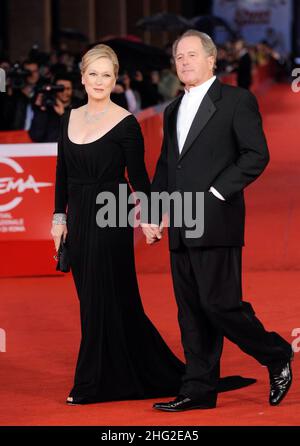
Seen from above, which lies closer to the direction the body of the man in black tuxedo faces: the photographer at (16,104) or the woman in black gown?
the woman in black gown

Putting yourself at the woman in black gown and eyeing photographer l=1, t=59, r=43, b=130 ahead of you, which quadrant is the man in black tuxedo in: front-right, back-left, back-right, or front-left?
back-right

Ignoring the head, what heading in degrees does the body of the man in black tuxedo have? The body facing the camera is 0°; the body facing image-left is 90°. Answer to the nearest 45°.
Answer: approximately 45°

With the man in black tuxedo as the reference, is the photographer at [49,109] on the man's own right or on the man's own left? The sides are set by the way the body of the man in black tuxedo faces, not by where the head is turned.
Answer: on the man's own right

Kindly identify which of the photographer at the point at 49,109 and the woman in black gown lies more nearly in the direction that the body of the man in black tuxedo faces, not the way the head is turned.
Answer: the woman in black gown

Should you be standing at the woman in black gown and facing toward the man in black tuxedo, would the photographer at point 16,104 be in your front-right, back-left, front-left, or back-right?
back-left

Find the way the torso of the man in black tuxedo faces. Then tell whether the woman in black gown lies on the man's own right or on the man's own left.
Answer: on the man's own right

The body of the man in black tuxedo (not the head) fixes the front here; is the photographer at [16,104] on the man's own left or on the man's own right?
on the man's own right

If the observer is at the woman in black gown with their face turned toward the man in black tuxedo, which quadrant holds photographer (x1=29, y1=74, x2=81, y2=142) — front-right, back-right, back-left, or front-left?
back-left
